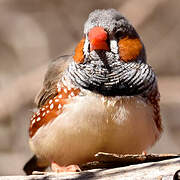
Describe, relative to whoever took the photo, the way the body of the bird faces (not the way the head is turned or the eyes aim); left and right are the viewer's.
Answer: facing the viewer and to the right of the viewer
